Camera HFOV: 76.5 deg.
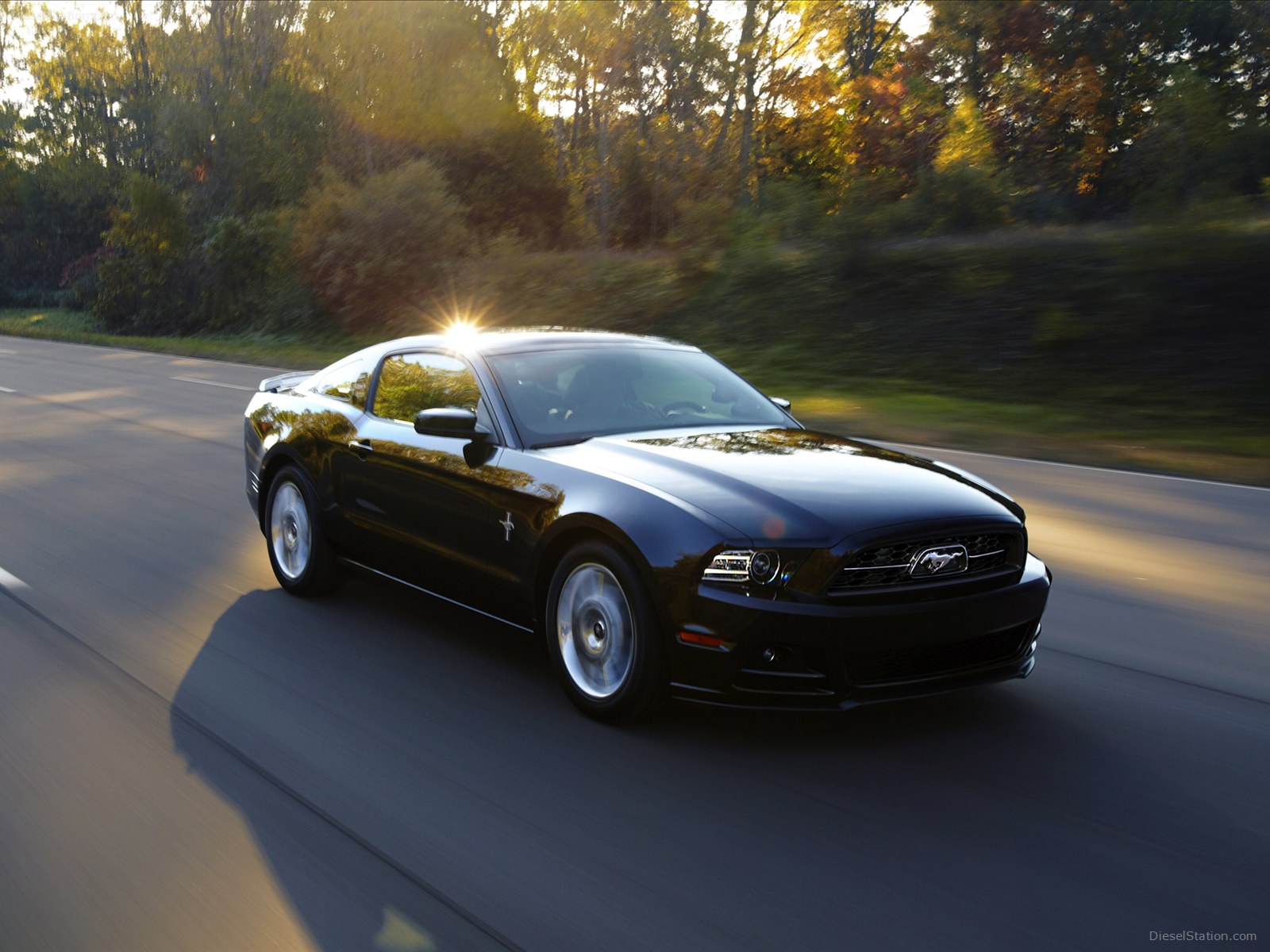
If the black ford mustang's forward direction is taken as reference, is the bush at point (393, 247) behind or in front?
behind

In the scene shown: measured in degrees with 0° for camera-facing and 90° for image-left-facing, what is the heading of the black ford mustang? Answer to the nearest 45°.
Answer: approximately 315°

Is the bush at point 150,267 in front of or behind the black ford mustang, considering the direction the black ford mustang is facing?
behind

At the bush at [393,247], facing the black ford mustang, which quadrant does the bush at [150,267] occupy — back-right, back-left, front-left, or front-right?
back-right
